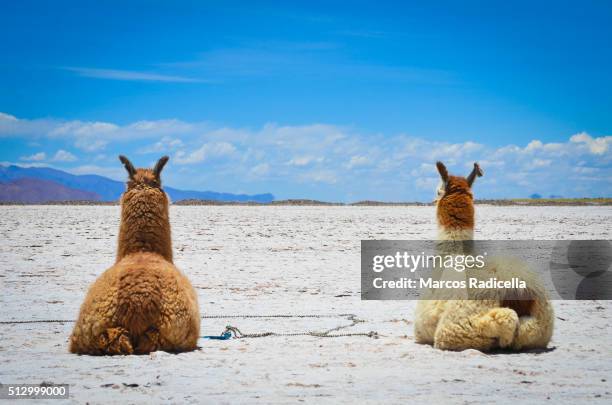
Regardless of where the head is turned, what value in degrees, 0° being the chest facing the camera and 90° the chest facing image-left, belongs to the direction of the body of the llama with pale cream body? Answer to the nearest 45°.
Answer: approximately 135°

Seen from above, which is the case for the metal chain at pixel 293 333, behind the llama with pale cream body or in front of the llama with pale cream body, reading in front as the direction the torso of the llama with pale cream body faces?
in front
